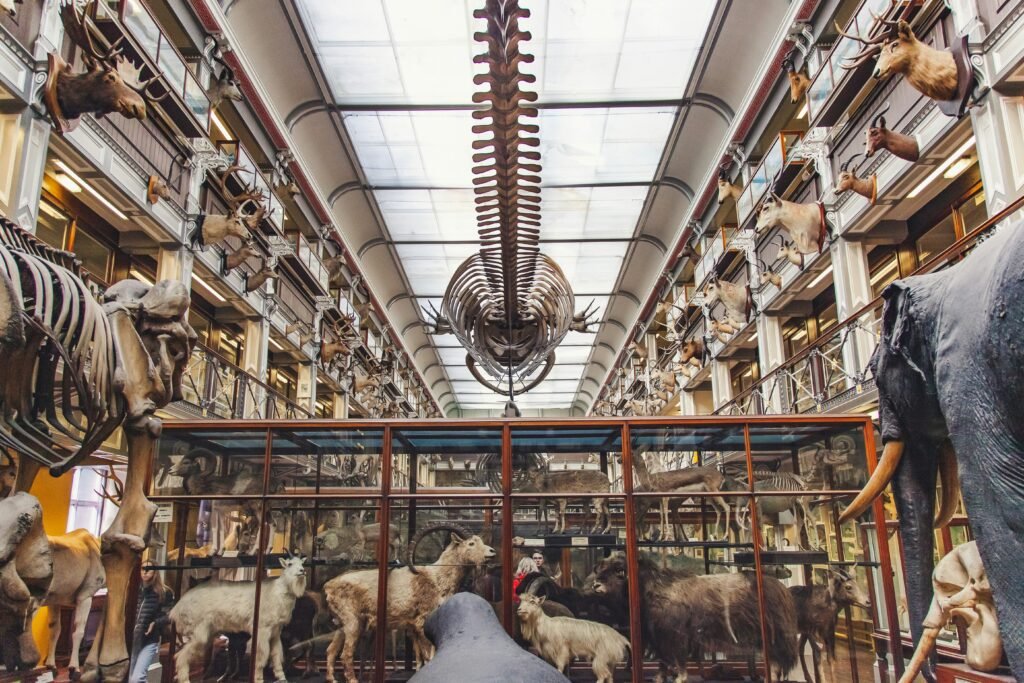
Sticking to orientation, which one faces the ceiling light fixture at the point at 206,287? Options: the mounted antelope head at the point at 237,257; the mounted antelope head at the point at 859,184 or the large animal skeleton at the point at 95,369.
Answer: the mounted antelope head at the point at 859,184

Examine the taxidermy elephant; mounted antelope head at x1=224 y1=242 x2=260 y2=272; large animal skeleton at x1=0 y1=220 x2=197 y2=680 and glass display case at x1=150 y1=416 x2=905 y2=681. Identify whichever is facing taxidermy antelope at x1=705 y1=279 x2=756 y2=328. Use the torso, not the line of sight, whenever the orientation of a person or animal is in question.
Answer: the mounted antelope head

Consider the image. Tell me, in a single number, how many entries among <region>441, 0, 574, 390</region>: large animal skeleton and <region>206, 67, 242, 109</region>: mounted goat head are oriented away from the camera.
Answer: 1

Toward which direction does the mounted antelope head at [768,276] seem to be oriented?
to the viewer's left

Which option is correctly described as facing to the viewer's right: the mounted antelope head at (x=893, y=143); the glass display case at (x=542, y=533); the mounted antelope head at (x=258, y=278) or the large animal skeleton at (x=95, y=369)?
the mounted antelope head at (x=258, y=278)

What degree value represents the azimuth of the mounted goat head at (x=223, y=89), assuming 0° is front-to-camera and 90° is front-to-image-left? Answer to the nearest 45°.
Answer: approximately 270°

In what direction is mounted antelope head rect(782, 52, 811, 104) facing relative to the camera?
to the viewer's left

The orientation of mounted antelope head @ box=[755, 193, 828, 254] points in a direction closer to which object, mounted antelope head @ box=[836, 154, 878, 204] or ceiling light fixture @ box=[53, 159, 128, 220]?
the ceiling light fixture

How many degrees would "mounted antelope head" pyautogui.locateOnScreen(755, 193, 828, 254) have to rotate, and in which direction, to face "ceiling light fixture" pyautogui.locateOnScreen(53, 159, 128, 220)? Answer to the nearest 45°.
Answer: approximately 45° to its left

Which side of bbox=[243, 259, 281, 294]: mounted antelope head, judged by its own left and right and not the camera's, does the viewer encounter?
right

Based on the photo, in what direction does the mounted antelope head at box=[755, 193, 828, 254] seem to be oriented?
to the viewer's left

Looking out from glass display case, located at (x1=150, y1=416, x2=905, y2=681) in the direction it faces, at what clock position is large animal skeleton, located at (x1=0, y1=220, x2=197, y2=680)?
The large animal skeleton is roughly at 1 o'clock from the glass display case.
